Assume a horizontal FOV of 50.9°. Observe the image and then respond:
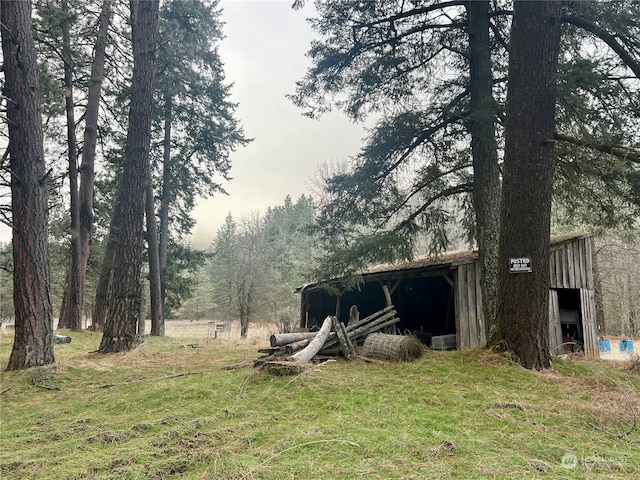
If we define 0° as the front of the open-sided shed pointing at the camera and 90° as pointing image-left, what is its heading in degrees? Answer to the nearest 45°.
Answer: approximately 45°

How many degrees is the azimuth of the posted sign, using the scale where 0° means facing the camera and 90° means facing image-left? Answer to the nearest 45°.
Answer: approximately 0°

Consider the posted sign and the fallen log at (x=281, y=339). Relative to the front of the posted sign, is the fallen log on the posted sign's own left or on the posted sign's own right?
on the posted sign's own right
